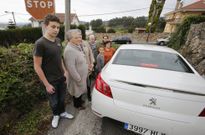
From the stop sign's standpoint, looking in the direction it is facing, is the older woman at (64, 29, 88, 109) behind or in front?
in front

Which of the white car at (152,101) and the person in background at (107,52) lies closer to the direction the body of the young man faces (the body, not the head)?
the white car

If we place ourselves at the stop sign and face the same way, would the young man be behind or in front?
in front

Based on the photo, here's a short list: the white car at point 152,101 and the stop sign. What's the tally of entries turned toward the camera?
1

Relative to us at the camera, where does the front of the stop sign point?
facing the viewer

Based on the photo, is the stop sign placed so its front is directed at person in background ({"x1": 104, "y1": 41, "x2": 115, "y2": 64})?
no

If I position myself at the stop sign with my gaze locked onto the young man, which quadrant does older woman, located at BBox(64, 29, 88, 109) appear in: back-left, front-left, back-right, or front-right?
front-left

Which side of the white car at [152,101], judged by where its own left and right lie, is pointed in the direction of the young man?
left

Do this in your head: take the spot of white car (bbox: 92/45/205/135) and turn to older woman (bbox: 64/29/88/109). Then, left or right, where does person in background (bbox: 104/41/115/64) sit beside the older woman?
right

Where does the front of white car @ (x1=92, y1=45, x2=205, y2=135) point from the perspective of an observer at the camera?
facing away from the viewer

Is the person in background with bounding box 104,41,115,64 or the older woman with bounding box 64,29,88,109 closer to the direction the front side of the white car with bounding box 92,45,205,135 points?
the person in background

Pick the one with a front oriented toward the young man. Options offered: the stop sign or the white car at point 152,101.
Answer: the stop sign

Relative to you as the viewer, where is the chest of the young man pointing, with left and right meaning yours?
facing the viewer and to the right of the viewer

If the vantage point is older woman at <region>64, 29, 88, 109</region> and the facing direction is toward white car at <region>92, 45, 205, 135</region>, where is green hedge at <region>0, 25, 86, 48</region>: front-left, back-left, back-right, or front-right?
back-left

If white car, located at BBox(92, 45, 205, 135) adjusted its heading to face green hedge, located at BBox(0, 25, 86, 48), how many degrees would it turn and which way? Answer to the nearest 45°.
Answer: approximately 45° to its left

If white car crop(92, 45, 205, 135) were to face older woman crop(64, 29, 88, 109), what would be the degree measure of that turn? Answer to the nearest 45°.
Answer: approximately 90° to its left

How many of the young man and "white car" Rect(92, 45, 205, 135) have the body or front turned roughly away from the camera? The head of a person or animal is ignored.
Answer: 1

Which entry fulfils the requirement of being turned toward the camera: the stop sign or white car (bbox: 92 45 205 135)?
the stop sign

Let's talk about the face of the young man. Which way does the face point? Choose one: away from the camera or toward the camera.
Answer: toward the camera
